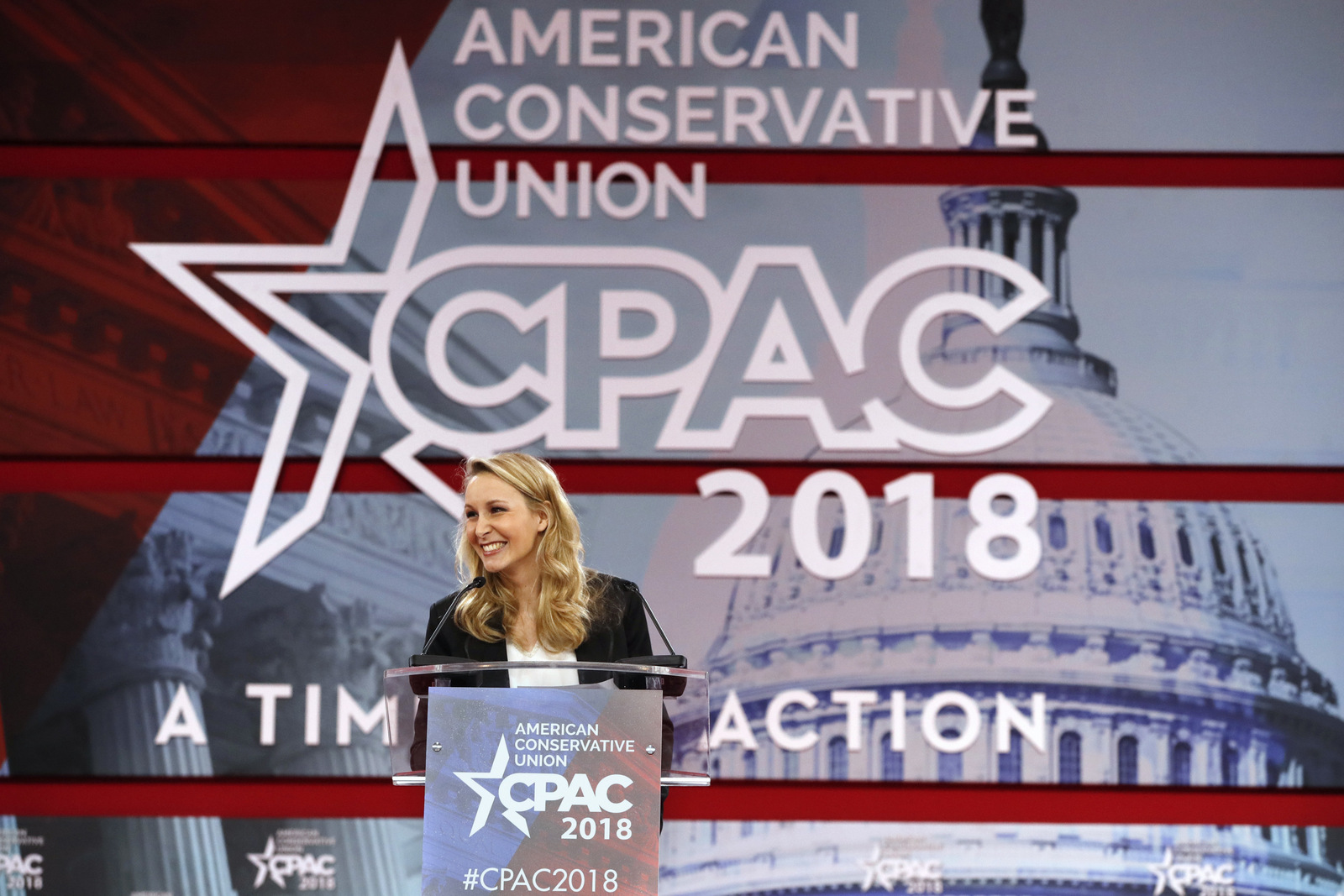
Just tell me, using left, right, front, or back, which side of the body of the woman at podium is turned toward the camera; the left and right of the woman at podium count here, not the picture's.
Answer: front
